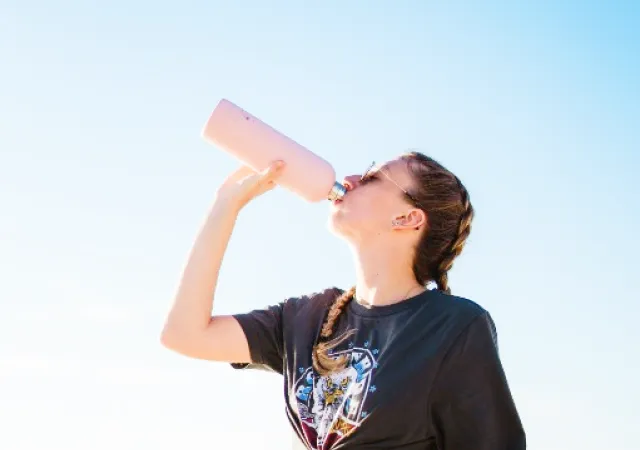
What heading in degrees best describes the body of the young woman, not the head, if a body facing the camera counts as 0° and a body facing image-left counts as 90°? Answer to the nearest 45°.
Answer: approximately 45°

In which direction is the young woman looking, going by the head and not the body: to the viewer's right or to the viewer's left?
to the viewer's left
